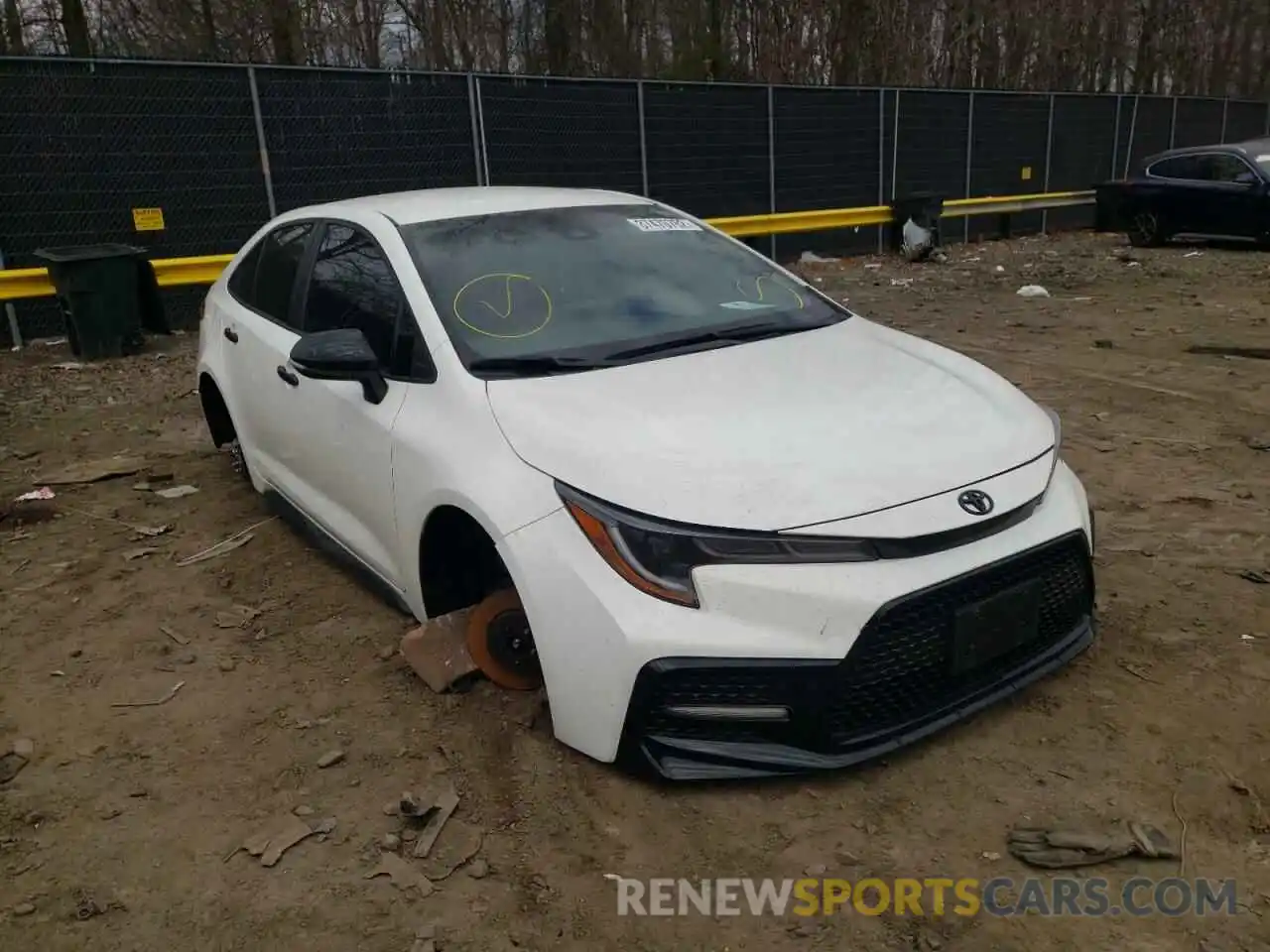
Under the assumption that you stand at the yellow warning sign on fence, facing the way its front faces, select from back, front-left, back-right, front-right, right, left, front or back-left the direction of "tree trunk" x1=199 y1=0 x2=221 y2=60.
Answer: back

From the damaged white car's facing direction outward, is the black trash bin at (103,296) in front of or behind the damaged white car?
behind

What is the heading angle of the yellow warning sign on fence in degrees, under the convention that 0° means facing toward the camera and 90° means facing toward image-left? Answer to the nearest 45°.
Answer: approximately 0°

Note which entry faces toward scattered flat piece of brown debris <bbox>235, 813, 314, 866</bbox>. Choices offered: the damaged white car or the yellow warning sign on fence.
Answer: the yellow warning sign on fence

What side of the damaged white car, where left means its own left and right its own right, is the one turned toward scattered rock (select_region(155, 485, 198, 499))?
back

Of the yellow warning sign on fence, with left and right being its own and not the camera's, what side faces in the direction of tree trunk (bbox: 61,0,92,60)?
back

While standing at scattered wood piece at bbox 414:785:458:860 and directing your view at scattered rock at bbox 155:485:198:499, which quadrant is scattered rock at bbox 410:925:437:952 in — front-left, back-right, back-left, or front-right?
back-left

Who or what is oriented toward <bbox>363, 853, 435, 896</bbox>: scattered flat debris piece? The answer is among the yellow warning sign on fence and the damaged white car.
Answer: the yellow warning sign on fence

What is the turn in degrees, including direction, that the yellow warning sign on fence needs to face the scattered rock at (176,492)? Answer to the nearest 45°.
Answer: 0° — it already faces it

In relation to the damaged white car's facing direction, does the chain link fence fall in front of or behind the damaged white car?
behind

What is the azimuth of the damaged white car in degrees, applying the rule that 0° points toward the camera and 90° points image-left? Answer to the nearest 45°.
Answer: approximately 315°

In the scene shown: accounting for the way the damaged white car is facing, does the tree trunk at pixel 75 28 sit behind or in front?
behind
